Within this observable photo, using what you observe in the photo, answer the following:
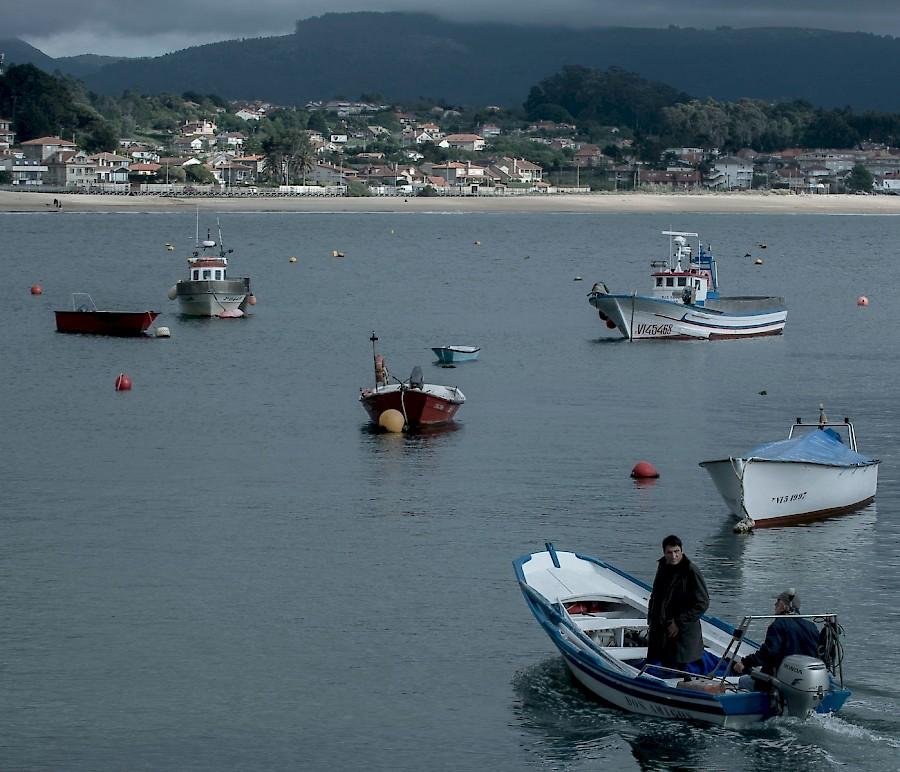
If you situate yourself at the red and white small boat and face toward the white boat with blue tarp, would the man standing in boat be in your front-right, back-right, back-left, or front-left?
front-right

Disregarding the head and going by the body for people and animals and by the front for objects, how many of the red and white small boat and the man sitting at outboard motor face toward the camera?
1

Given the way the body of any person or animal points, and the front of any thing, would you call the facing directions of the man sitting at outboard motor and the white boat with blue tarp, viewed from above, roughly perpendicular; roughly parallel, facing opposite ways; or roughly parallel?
roughly perpendicular

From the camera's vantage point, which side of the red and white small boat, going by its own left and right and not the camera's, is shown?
front

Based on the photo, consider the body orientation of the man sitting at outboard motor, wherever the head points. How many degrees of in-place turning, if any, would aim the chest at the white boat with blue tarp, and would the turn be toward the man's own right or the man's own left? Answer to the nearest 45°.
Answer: approximately 45° to the man's own right

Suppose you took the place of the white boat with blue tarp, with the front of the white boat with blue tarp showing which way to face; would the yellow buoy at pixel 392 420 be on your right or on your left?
on your right

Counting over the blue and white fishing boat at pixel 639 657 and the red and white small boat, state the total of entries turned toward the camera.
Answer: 1

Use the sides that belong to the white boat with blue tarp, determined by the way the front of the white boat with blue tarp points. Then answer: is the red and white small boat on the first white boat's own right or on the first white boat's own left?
on the first white boat's own right

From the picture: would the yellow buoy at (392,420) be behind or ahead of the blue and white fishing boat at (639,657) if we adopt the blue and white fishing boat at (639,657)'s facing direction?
ahead

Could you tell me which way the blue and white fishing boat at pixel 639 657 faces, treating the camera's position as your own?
facing away from the viewer and to the left of the viewer

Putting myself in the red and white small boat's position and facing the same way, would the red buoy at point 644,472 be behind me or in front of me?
in front

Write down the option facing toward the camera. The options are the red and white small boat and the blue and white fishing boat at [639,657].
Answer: the red and white small boat

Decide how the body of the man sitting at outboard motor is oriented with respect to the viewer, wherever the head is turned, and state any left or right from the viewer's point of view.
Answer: facing away from the viewer and to the left of the viewer

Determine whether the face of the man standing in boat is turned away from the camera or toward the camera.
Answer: toward the camera

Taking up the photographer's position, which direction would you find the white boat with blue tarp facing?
facing the viewer and to the left of the viewer
